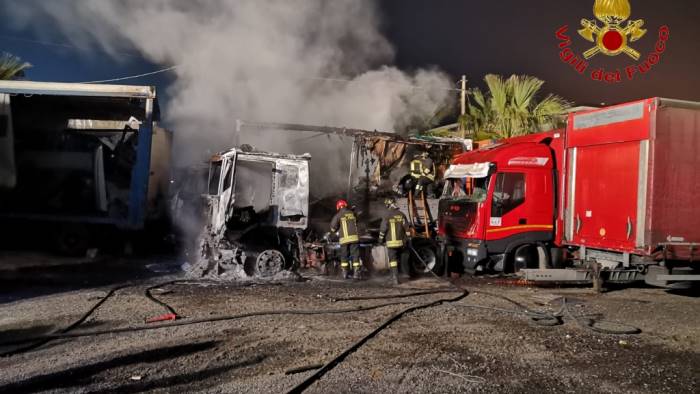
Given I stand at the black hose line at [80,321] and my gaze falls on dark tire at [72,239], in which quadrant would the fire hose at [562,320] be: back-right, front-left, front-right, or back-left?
back-right
